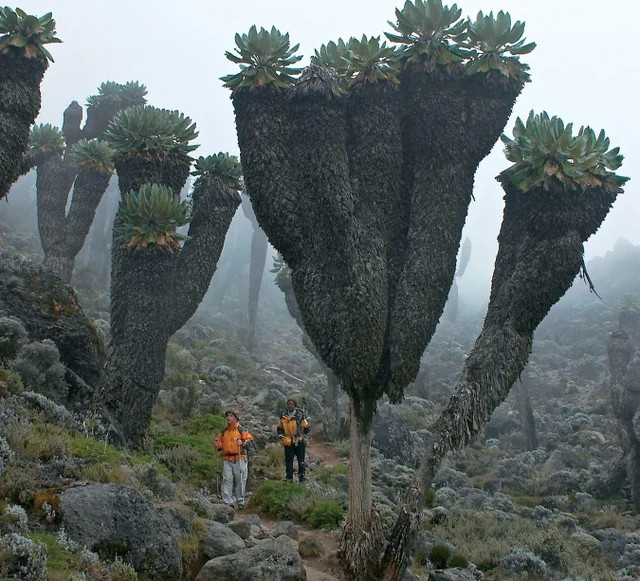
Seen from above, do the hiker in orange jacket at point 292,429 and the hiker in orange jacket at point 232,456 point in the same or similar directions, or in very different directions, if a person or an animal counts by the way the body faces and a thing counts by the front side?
same or similar directions

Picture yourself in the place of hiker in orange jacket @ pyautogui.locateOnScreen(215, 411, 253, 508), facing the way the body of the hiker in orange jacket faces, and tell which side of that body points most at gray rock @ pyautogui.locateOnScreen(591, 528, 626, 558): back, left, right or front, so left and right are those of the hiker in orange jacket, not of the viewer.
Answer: left

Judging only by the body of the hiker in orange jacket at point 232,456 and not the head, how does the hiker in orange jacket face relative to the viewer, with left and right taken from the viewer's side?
facing the viewer

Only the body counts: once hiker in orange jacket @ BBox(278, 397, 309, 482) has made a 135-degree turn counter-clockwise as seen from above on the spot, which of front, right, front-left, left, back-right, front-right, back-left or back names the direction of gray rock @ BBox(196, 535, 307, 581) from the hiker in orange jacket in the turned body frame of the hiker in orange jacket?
back-right

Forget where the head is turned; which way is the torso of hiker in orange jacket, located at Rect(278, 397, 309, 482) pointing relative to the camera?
toward the camera

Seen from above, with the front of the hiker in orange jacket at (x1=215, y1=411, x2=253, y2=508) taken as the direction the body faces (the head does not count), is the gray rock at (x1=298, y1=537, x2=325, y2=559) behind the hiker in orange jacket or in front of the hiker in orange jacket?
in front

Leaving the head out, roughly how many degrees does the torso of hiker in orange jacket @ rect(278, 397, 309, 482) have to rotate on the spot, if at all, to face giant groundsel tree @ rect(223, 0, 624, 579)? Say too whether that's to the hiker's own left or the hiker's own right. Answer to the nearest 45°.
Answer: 0° — they already face it

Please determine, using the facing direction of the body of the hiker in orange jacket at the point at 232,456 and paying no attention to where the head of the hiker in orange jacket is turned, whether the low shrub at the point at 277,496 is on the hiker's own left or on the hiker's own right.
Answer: on the hiker's own left

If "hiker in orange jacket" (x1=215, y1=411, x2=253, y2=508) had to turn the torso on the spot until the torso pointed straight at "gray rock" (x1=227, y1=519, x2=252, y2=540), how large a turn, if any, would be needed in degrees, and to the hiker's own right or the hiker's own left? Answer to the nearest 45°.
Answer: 0° — they already face it

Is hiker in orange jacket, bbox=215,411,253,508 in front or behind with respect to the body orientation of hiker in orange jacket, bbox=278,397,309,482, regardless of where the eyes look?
in front

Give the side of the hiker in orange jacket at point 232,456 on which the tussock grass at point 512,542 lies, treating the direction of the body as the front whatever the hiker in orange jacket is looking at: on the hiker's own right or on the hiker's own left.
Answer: on the hiker's own left
